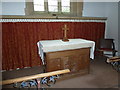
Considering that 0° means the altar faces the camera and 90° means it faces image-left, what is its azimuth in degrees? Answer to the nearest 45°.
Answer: approximately 0°
